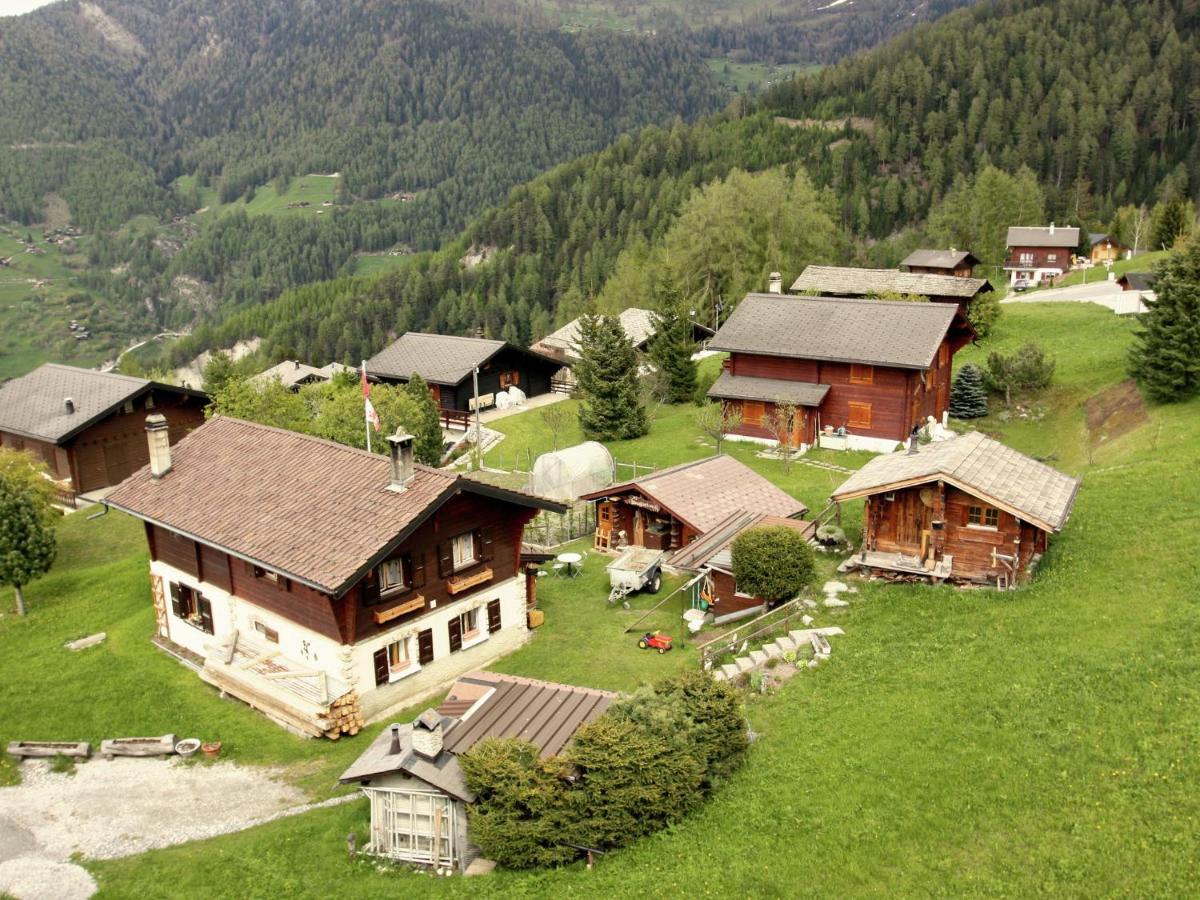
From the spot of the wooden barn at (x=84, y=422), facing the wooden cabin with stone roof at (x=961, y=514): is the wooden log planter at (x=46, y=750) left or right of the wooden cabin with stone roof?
right

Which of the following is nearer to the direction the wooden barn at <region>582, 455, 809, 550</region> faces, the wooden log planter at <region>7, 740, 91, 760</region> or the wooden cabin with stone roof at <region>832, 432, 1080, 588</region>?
the wooden log planter

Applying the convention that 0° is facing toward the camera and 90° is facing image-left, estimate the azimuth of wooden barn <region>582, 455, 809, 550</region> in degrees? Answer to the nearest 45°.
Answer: approximately 45°

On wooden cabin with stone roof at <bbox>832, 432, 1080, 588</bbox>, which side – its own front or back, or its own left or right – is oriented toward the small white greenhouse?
right

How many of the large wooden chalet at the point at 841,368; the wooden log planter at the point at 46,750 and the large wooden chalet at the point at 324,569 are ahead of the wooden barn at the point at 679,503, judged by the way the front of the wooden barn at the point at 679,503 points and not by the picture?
2

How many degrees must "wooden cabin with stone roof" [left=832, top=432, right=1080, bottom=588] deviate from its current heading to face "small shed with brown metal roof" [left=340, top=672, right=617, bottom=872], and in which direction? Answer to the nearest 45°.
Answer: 0° — it already faces it

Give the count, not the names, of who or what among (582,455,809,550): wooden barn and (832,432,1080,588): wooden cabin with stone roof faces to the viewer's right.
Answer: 0

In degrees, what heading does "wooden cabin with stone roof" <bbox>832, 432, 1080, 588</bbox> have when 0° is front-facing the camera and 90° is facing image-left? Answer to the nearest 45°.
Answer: approximately 45°

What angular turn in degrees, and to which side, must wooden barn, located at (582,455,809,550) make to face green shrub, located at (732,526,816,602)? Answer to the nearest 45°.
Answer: approximately 45° to its left

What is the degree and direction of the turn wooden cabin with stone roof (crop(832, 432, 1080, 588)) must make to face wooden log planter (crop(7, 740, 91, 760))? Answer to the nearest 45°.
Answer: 0° — it already faces it

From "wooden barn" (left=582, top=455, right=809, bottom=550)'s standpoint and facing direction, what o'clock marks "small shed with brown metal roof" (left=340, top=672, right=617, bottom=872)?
"small shed with brown metal roof" (left=340, top=672, right=617, bottom=872) is roughly at 11 o'clock from "wooden barn" (left=582, top=455, right=809, bottom=550).

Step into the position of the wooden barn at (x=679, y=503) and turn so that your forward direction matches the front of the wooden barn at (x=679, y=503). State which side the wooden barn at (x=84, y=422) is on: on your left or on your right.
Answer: on your right

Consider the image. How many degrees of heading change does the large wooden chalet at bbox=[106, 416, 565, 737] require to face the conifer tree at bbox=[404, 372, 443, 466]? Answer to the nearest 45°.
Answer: approximately 135° to its left

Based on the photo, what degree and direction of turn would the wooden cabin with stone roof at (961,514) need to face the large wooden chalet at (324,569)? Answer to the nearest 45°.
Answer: approximately 45° to its right

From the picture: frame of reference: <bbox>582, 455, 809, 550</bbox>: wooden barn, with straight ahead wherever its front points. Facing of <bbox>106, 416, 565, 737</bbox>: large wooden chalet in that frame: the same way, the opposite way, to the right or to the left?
to the left

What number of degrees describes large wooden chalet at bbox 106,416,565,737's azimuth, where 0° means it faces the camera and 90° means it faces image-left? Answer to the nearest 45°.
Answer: approximately 315°

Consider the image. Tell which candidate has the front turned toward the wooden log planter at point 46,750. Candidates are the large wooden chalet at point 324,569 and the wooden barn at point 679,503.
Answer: the wooden barn

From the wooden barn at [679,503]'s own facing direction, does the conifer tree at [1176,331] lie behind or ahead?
behind
